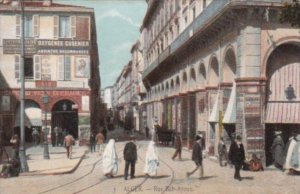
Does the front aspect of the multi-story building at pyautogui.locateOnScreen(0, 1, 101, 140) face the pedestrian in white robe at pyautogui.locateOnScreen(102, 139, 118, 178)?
yes
